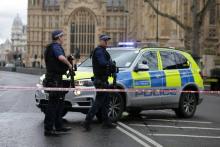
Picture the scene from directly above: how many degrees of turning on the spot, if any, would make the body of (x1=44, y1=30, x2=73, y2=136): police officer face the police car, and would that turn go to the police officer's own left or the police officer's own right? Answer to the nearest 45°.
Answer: approximately 45° to the police officer's own left

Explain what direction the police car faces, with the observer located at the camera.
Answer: facing the viewer and to the left of the viewer

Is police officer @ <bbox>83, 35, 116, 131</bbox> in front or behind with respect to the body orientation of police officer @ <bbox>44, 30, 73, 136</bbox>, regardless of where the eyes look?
in front

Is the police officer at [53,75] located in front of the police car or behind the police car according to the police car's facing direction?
in front

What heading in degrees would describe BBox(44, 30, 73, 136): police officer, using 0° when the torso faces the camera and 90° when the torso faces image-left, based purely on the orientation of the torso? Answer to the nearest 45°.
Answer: approximately 270°
